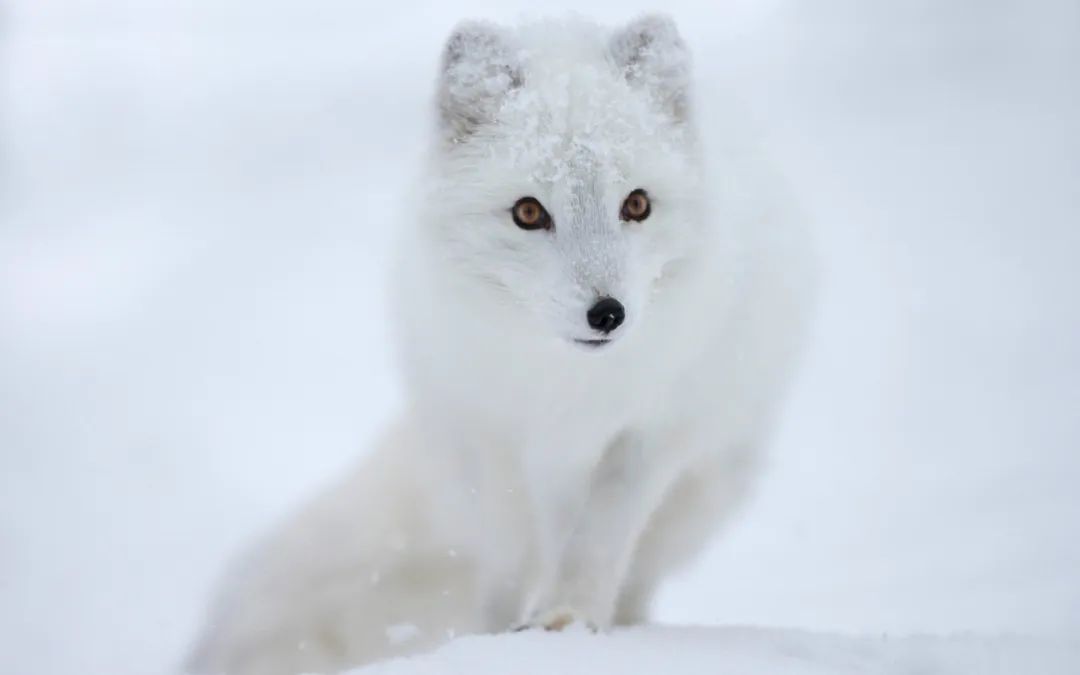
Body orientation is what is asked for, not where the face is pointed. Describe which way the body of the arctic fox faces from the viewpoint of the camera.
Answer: toward the camera
